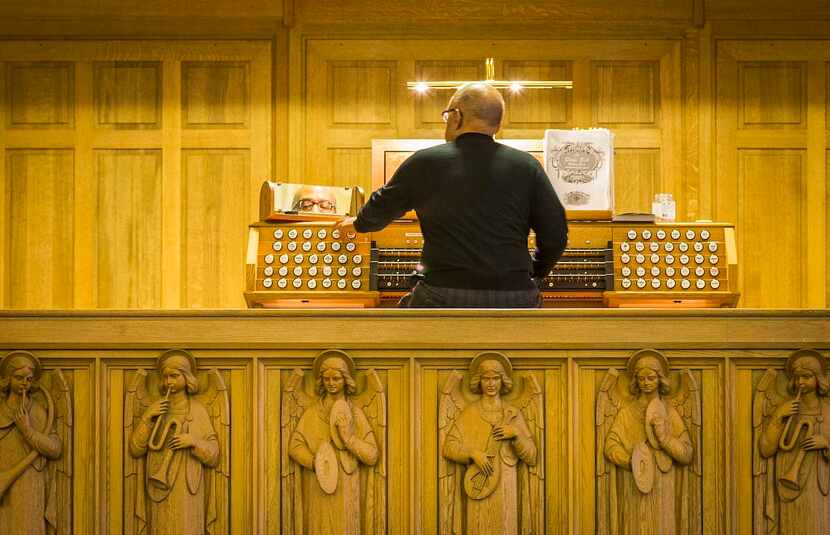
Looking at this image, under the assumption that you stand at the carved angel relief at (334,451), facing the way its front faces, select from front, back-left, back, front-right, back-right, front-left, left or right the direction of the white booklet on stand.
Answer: back-left

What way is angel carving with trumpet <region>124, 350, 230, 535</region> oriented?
toward the camera

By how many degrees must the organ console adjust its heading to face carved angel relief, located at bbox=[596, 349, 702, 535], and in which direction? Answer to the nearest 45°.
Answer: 0° — it already faces it

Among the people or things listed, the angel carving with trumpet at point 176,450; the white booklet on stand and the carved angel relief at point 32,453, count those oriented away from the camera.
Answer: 0

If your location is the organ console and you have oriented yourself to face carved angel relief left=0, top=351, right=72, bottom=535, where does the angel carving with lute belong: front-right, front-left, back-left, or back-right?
front-left

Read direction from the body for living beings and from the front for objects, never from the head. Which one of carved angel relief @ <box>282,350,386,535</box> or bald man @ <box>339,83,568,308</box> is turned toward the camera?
the carved angel relief

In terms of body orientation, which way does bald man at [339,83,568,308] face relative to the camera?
away from the camera

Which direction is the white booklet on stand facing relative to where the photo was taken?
toward the camera

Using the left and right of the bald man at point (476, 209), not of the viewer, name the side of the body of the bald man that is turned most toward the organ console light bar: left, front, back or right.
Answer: front

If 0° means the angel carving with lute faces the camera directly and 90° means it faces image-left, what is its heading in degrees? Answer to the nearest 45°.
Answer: approximately 0°

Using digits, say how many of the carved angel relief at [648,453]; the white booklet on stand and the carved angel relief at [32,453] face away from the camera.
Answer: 0

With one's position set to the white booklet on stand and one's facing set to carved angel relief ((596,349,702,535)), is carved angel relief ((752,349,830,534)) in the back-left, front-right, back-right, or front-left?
front-left

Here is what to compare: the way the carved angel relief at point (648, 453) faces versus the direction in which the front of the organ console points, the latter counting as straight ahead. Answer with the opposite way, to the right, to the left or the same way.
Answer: the same way

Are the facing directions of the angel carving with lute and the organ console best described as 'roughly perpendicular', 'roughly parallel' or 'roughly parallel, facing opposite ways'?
roughly parallel

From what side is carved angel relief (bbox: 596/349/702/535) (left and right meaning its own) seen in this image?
front

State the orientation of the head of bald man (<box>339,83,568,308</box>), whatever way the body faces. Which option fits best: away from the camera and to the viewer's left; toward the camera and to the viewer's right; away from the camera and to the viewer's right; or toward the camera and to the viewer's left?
away from the camera and to the viewer's left
